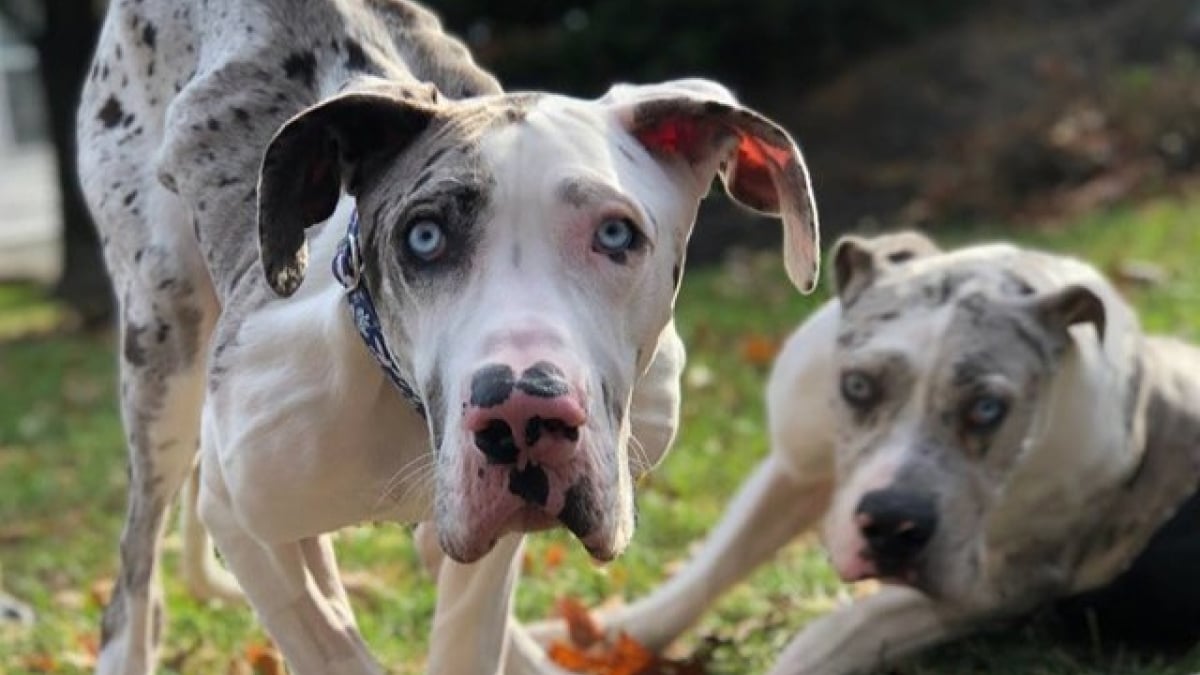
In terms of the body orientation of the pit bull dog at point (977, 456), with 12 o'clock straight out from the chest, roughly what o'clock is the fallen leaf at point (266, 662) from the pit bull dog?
The fallen leaf is roughly at 1 o'clock from the pit bull dog.

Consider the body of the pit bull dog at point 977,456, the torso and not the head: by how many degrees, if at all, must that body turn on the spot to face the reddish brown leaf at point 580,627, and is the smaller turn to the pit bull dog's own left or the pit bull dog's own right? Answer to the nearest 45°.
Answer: approximately 45° to the pit bull dog's own right

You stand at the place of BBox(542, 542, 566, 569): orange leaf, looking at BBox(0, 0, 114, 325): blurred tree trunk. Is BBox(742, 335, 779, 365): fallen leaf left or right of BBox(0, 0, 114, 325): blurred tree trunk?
right

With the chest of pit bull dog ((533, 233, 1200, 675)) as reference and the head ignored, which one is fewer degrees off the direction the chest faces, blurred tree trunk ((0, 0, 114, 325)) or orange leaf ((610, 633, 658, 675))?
the orange leaf

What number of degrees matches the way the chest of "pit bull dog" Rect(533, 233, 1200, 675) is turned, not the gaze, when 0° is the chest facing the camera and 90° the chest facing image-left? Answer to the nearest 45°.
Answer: approximately 45°

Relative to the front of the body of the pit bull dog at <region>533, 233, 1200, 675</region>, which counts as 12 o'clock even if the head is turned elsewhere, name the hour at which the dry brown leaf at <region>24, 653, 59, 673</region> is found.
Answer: The dry brown leaf is roughly at 1 o'clock from the pit bull dog.

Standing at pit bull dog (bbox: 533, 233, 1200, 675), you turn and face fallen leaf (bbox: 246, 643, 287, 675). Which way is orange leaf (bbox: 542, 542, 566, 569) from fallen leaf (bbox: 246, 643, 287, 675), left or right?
right

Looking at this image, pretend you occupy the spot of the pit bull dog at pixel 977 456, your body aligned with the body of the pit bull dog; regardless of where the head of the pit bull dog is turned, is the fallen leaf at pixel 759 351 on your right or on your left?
on your right

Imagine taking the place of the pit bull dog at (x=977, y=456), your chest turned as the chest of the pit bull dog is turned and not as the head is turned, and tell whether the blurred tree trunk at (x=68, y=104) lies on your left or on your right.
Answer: on your right
